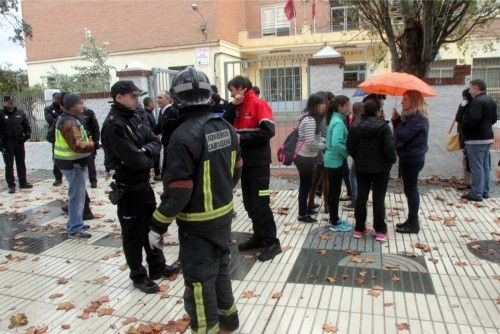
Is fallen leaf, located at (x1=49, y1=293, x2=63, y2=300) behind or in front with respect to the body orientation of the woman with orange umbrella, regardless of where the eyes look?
in front

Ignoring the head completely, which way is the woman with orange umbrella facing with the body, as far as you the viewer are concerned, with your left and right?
facing to the left of the viewer

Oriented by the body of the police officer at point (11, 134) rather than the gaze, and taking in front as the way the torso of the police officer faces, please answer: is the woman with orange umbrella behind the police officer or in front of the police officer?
in front

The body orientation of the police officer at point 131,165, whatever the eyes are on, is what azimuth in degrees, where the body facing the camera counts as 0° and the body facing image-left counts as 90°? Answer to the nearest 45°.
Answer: approximately 315°

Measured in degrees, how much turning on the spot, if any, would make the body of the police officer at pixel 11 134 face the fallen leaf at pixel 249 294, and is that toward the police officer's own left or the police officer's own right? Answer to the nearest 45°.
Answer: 0° — they already face it

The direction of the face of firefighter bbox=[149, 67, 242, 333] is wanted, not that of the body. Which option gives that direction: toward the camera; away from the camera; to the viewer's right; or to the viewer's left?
away from the camera
